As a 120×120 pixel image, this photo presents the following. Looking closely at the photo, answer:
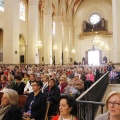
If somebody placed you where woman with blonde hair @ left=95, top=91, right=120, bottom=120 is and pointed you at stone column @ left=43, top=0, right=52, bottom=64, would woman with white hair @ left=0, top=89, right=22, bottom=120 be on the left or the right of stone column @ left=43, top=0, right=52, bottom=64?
left

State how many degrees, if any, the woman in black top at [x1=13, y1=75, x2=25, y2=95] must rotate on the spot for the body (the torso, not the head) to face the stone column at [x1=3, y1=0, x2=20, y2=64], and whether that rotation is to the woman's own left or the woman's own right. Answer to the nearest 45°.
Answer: approximately 135° to the woman's own right

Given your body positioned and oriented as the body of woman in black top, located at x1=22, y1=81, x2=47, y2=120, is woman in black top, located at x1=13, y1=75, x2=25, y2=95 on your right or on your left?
on your right

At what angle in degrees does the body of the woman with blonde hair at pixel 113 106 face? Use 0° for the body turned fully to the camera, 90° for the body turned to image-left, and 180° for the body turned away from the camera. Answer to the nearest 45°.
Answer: approximately 45°

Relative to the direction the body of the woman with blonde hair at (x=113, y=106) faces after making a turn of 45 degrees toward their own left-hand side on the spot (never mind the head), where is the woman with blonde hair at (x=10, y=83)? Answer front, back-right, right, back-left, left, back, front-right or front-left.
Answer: back-right

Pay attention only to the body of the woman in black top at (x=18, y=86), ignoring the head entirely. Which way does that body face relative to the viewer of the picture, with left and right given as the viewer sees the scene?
facing the viewer and to the left of the viewer

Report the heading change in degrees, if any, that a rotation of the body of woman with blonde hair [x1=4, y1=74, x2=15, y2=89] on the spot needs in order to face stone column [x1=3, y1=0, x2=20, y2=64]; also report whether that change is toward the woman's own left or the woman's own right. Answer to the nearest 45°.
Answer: approximately 135° to the woman's own right

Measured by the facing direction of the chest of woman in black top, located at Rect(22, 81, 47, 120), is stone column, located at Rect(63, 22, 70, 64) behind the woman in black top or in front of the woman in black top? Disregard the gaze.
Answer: behind

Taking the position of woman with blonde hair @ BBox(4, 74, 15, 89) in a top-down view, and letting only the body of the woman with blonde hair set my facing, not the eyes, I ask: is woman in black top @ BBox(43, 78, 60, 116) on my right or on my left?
on my left

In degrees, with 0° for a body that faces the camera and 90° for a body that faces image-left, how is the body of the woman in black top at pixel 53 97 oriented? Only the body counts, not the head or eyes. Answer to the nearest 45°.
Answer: approximately 45°

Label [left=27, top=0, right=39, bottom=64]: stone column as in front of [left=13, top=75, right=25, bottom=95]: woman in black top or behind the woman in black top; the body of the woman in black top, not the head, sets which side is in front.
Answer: behind
